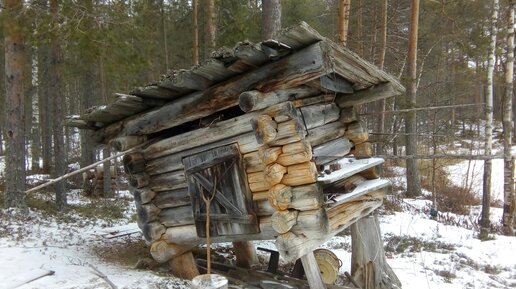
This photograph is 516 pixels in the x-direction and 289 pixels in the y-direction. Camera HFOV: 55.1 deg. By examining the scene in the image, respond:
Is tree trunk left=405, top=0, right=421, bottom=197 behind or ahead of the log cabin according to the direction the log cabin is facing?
behind

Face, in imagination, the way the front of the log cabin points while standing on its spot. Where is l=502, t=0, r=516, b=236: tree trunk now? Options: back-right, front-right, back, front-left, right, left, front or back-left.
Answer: back

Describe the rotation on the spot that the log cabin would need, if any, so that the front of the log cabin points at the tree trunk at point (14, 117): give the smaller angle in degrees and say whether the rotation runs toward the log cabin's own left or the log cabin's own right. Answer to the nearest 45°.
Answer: approximately 90° to the log cabin's own right

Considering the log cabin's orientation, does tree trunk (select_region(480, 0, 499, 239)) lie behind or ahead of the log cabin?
behind

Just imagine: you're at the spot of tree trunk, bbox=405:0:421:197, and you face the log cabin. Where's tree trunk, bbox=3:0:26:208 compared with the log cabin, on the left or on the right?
right

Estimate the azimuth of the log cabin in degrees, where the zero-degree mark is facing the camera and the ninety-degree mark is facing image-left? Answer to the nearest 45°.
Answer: approximately 45°

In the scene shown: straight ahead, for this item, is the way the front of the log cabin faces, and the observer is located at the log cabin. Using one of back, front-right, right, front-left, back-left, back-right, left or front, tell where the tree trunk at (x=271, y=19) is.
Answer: back-right
